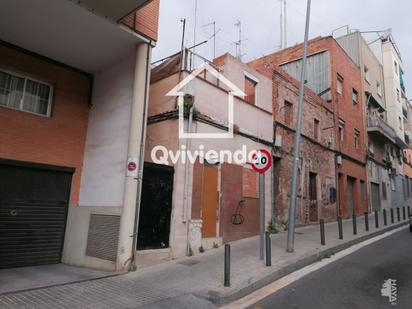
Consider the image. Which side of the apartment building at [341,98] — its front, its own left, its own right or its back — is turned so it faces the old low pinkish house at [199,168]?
right

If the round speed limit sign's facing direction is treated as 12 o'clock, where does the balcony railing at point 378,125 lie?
The balcony railing is roughly at 7 o'clock from the round speed limit sign.

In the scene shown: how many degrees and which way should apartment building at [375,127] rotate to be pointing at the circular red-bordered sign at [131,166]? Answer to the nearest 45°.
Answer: approximately 45° to its right

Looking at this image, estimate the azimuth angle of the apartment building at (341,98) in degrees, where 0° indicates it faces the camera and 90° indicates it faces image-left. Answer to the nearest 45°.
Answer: approximately 315°

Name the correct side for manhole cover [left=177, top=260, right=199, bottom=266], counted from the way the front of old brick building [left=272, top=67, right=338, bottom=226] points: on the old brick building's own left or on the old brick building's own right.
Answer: on the old brick building's own right

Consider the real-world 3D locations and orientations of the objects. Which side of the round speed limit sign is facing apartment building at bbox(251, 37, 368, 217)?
back

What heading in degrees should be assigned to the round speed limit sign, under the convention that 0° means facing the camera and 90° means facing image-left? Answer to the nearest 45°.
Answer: approximately 0°

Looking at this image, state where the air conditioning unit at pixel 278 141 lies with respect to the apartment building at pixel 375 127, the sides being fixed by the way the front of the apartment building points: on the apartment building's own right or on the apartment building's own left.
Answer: on the apartment building's own right

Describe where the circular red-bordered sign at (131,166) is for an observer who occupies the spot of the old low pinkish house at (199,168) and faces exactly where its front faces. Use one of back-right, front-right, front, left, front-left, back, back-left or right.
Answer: right
